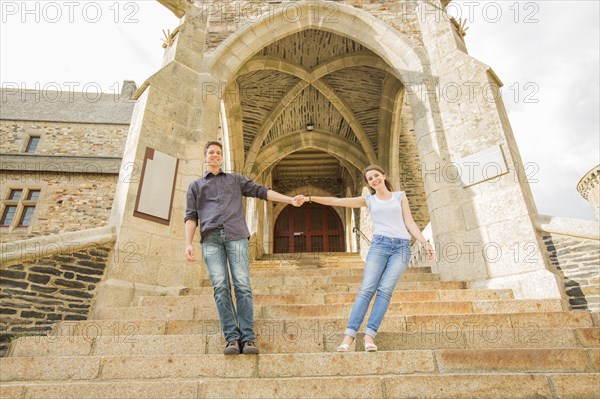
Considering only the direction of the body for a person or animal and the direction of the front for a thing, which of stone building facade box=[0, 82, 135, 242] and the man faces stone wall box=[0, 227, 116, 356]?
the stone building facade

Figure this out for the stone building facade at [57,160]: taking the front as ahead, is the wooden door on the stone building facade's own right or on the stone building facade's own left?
on the stone building facade's own left

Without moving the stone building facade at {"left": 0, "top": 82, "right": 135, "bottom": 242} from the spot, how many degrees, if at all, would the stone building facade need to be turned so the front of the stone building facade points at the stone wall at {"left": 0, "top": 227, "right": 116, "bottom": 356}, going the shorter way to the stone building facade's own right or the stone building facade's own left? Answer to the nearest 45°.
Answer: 0° — it already faces it

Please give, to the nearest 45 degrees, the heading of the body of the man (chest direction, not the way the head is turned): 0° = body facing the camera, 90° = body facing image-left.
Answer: approximately 0°
